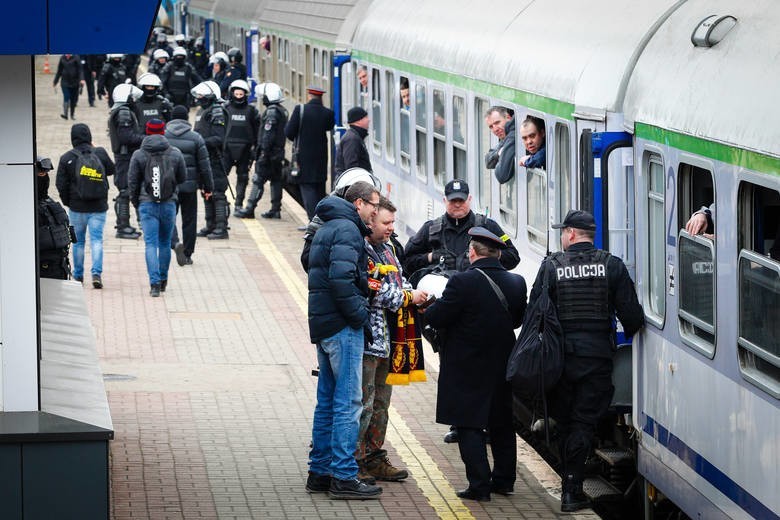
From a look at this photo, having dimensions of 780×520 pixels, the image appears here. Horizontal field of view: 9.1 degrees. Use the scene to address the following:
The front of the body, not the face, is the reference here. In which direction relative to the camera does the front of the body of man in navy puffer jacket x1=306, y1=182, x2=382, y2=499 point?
to the viewer's right

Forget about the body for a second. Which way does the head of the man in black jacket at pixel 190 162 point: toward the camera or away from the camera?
away from the camera

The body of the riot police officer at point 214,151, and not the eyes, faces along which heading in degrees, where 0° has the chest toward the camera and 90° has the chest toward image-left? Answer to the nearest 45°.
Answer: approximately 45°

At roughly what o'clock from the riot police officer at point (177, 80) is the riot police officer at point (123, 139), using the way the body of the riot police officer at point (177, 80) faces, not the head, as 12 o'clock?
the riot police officer at point (123, 139) is roughly at 12 o'clock from the riot police officer at point (177, 80).

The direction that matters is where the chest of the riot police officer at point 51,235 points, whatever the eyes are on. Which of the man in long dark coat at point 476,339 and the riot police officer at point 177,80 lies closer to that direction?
the man in long dark coat

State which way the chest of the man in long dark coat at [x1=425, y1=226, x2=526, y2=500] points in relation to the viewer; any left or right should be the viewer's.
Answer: facing away from the viewer and to the left of the viewer

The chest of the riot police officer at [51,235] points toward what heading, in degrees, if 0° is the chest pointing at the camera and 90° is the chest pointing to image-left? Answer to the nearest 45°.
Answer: approximately 315°

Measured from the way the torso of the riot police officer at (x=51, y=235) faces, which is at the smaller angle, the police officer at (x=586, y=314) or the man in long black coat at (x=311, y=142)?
the police officer

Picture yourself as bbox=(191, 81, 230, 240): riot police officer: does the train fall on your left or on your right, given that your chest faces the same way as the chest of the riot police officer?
on your left

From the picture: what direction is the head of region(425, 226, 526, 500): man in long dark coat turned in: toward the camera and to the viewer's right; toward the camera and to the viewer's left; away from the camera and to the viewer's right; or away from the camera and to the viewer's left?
away from the camera and to the viewer's left

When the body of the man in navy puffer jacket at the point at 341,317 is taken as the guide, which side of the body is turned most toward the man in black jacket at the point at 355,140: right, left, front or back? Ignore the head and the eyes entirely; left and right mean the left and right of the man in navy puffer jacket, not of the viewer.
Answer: left

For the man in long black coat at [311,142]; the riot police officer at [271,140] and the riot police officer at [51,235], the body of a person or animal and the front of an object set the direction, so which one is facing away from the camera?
the man in long black coat
